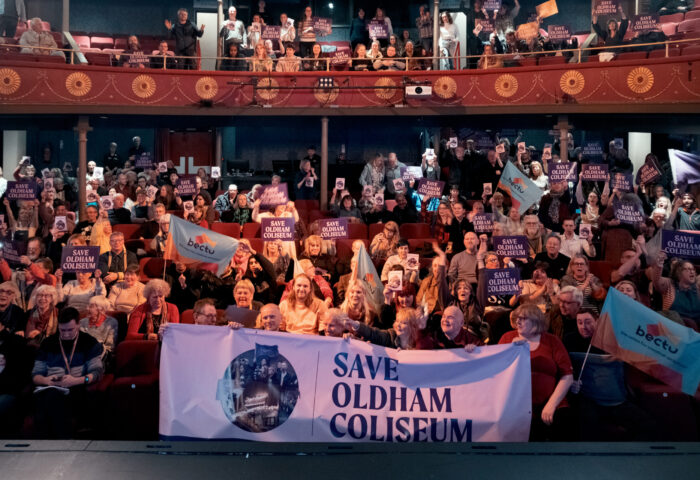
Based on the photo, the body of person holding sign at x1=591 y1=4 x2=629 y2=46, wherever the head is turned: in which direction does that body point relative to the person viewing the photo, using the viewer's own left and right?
facing the viewer

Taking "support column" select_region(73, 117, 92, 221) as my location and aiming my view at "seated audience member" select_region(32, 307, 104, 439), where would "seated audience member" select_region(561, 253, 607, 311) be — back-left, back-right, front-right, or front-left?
front-left

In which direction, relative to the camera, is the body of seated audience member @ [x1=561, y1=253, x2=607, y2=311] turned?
toward the camera

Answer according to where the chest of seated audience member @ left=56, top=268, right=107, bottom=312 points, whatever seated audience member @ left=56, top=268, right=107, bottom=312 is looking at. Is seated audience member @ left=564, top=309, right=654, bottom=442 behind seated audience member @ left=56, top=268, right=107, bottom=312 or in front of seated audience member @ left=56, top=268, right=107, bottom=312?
in front

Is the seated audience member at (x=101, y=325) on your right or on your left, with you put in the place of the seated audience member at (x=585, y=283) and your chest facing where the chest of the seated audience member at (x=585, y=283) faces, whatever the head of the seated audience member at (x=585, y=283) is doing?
on your right

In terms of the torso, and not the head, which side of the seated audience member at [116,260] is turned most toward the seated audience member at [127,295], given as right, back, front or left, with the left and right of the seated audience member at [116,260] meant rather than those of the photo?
front

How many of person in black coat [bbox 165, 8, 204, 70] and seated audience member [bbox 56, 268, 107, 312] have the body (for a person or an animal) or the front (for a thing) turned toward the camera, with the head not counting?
2

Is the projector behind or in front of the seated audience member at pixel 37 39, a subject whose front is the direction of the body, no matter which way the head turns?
in front

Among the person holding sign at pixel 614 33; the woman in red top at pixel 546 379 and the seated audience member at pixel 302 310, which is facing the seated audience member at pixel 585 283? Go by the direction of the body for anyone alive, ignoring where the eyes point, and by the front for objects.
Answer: the person holding sign

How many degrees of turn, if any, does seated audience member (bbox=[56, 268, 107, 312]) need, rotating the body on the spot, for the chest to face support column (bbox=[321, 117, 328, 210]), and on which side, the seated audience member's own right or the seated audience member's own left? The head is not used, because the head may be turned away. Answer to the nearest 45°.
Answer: approximately 135° to the seated audience member's own left

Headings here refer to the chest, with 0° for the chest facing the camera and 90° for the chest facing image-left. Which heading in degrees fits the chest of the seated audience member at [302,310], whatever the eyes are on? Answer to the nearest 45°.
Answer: approximately 0°

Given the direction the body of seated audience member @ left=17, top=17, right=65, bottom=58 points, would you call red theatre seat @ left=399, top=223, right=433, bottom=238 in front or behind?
in front

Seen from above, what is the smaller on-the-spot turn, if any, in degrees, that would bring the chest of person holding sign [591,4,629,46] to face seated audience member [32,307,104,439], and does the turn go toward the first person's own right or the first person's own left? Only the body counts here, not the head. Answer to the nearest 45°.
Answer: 0° — they already face them

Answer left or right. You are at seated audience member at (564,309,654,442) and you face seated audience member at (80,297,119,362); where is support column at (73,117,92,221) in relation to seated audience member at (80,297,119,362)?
right

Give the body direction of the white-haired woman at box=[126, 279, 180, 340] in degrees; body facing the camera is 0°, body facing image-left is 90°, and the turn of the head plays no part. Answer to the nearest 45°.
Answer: approximately 0°
